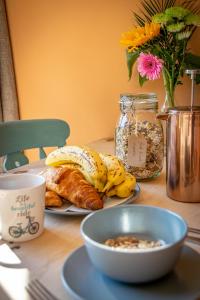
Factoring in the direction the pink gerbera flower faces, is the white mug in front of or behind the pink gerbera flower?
in front

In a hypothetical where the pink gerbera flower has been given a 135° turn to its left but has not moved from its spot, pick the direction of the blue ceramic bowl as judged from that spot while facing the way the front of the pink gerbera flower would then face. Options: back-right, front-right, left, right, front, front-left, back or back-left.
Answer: back-right

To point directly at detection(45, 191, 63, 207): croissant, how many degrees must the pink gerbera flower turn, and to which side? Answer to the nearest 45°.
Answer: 0° — it already faces it

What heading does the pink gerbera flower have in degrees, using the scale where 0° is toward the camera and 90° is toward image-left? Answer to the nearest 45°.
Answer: approximately 0°

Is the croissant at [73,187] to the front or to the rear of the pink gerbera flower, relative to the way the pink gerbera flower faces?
to the front
